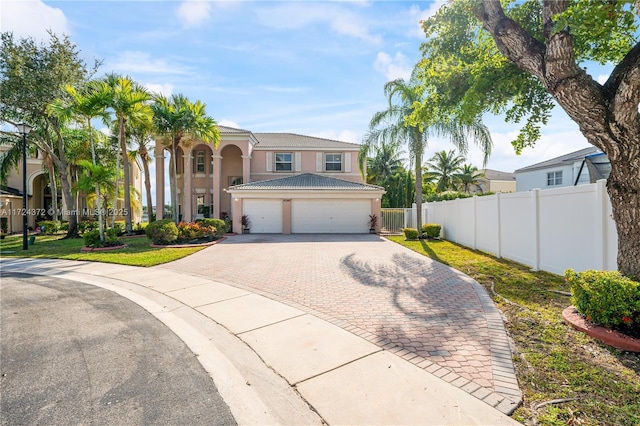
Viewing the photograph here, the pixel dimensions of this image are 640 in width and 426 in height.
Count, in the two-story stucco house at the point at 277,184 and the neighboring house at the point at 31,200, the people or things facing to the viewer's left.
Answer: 0

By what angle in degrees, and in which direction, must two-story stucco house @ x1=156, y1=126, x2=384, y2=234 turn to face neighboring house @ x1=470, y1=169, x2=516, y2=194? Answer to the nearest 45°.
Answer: approximately 135° to its left

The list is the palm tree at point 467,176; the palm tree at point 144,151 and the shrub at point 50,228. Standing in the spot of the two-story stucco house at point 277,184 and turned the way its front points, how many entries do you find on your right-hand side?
2

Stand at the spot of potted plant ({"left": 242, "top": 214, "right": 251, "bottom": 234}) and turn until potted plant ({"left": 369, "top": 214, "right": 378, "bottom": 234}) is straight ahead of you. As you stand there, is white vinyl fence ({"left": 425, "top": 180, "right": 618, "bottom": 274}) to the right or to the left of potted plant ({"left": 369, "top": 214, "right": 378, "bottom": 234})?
right

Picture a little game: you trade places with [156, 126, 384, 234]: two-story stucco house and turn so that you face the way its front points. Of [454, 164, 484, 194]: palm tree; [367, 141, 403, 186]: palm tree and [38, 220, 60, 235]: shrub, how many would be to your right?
1

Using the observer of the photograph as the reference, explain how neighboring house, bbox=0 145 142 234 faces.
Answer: facing the viewer and to the right of the viewer

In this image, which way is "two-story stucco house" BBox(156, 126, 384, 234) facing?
toward the camera
